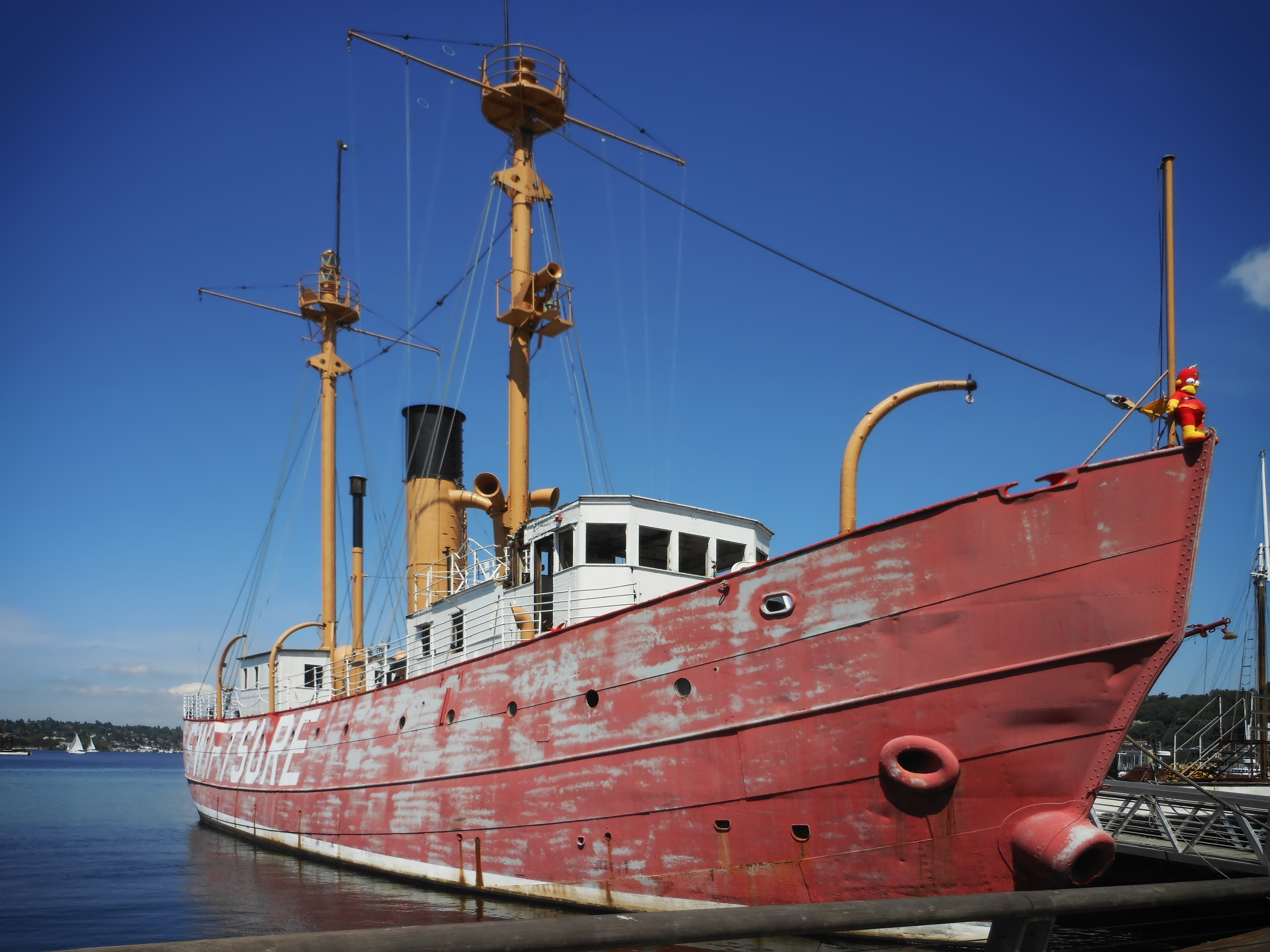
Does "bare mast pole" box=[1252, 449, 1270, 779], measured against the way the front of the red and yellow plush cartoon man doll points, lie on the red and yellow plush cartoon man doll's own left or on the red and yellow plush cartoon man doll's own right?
on the red and yellow plush cartoon man doll's own left

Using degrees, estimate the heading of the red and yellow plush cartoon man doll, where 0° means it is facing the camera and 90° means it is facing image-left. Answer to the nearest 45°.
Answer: approximately 315°

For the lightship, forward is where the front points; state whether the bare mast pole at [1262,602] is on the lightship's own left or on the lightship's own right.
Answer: on the lightship's own left

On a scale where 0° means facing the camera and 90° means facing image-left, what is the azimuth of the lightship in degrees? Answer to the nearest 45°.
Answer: approximately 315°

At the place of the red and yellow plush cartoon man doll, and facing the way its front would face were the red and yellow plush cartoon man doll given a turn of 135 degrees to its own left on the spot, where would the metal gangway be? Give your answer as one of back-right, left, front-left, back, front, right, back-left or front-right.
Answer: front
